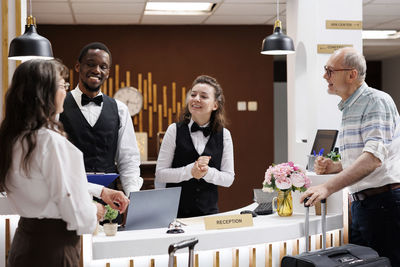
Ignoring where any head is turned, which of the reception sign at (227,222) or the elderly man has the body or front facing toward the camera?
the reception sign

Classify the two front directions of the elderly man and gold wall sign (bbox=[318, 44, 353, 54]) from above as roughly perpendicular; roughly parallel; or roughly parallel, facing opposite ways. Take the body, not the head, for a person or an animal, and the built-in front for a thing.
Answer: roughly perpendicular

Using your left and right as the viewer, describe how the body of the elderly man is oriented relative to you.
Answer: facing to the left of the viewer

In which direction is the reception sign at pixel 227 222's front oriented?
toward the camera

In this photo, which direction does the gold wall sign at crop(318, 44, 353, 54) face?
toward the camera

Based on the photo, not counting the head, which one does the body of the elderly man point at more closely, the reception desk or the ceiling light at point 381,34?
the reception desk

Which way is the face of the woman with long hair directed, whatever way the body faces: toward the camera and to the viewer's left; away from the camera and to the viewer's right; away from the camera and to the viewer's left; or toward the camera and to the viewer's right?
away from the camera and to the viewer's right

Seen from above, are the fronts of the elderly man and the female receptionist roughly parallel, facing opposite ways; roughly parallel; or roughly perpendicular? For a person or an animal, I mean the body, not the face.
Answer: roughly perpendicular

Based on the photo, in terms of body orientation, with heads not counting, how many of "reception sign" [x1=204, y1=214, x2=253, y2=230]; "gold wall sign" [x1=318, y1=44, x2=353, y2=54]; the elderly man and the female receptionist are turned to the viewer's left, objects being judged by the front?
1

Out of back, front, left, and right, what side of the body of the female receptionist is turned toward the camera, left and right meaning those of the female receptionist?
front

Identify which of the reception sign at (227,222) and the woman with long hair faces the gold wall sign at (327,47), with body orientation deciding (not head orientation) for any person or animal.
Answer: the woman with long hair

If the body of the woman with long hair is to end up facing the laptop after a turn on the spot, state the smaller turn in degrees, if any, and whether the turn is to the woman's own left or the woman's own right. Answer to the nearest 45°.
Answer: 0° — they already face it

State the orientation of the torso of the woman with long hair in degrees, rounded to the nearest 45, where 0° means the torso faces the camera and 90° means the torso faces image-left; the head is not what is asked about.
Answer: approximately 225°

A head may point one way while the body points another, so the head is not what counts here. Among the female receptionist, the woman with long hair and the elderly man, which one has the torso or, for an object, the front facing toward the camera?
the female receptionist

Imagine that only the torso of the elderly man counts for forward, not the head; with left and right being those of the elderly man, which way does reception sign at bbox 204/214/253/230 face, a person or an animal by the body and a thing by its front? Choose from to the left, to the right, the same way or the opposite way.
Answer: to the left

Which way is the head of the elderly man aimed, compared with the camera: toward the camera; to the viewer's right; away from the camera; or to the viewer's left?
to the viewer's left

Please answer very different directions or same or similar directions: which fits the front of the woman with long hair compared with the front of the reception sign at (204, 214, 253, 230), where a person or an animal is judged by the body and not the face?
very different directions

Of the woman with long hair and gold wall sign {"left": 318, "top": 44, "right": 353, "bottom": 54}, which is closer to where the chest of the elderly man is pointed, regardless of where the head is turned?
the woman with long hair
